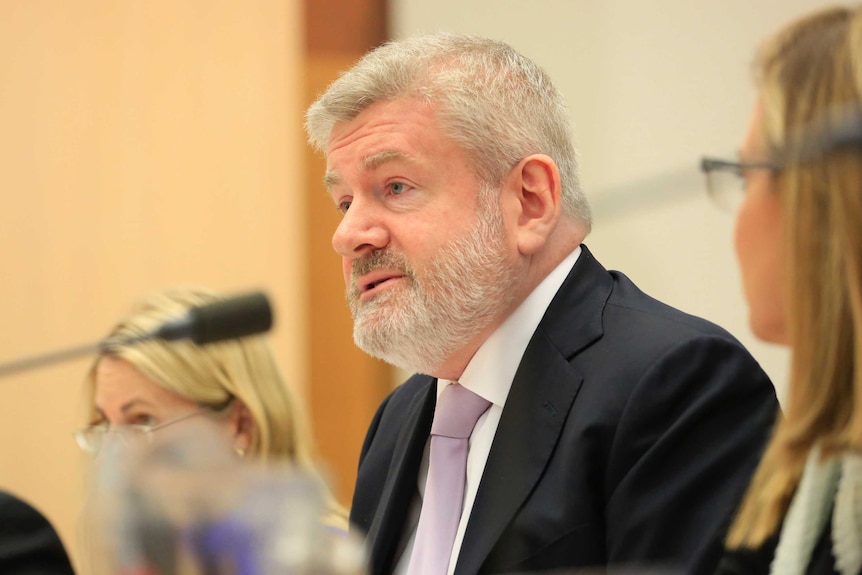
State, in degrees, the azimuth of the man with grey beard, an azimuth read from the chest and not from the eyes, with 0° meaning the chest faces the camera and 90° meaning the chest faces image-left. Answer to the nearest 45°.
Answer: approximately 45°

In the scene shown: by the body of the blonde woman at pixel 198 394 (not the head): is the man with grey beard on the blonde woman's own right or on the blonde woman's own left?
on the blonde woman's own left

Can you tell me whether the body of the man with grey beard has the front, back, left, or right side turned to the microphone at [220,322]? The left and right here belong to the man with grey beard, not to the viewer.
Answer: front

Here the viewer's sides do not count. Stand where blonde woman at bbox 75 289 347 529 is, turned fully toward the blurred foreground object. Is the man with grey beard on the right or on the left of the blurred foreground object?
left

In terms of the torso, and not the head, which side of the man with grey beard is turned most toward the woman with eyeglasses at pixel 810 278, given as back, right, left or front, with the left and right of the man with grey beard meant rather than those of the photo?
left

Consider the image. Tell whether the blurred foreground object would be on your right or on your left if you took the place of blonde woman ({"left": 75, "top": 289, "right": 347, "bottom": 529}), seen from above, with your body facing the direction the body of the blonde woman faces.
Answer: on your left

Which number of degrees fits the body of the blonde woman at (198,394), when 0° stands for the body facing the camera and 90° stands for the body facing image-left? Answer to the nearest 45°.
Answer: approximately 45°

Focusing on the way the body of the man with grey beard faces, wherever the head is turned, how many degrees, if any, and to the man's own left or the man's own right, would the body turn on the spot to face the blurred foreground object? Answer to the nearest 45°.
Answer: approximately 45° to the man's own left

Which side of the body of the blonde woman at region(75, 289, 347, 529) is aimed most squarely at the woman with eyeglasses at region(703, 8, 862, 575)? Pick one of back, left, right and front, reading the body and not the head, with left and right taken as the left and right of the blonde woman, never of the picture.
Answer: left

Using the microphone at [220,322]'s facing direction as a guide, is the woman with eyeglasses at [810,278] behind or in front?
in front

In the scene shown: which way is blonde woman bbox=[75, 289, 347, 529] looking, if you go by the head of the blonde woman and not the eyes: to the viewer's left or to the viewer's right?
to the viewer's left

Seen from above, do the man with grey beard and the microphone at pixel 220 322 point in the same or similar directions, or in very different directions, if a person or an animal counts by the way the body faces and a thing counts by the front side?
very different directions

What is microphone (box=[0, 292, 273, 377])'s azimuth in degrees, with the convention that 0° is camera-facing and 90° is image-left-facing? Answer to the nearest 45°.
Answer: approximately 270°
